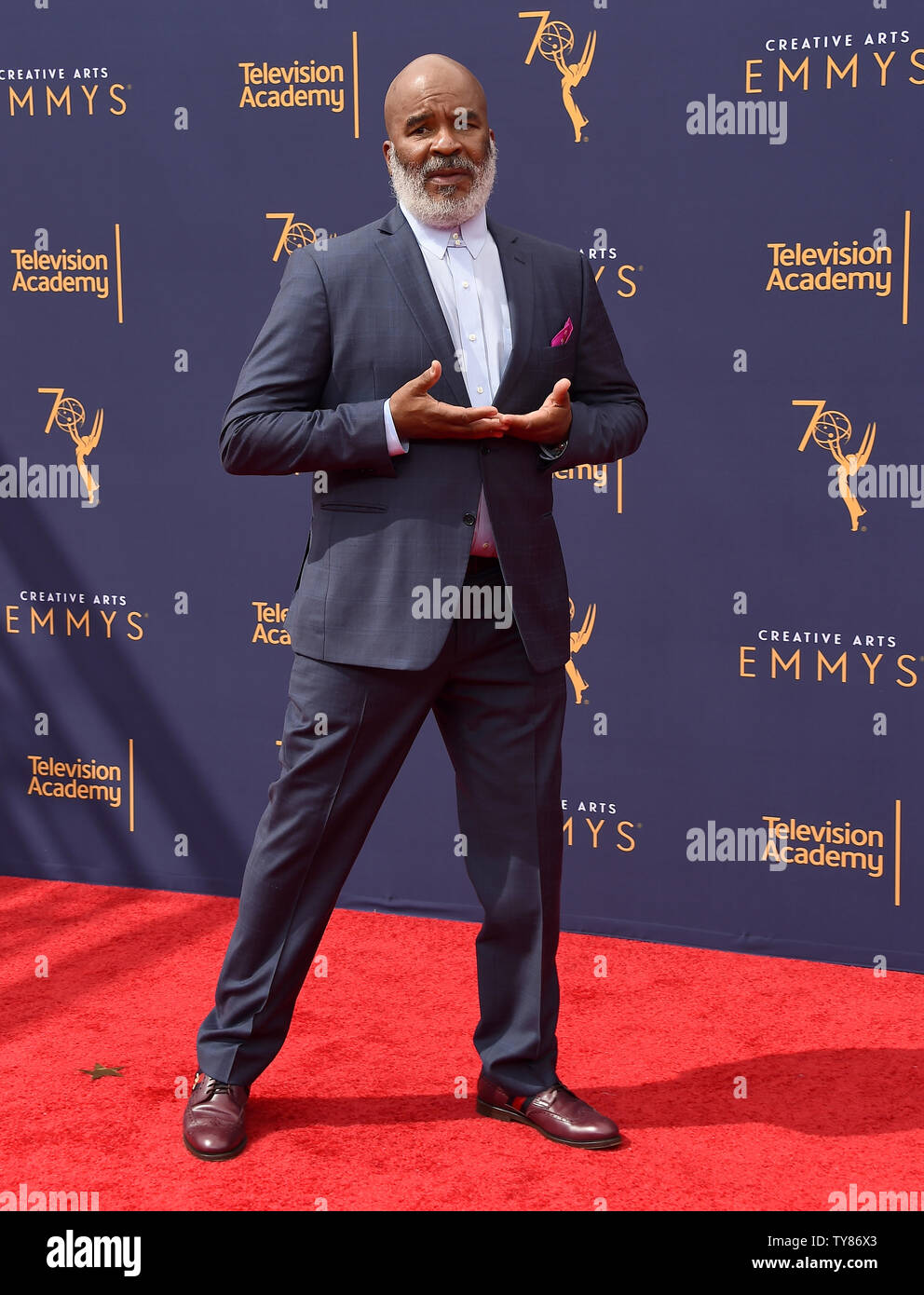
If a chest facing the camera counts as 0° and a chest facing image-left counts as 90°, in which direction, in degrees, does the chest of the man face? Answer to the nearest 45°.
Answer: approximately 0°
